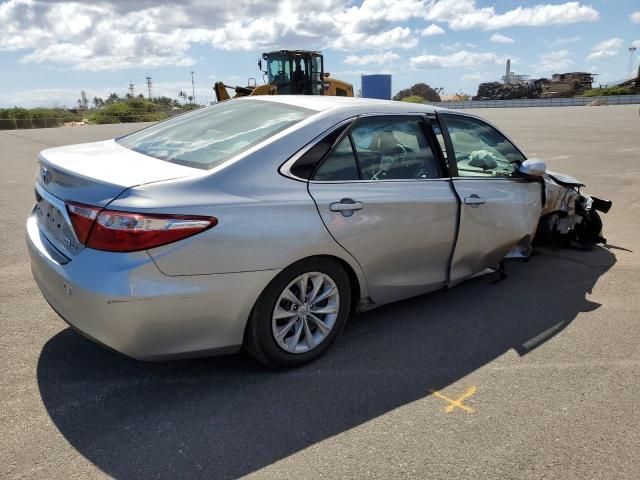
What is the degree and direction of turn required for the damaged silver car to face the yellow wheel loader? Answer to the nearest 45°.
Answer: approximately 45° to its left

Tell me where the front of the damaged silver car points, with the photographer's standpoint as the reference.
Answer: facing away from the viewer and to the right of the viewer

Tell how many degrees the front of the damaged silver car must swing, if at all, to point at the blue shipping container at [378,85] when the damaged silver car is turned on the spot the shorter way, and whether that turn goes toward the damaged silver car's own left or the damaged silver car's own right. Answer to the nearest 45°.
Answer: approximately 45° to the damaged silver car's own left
